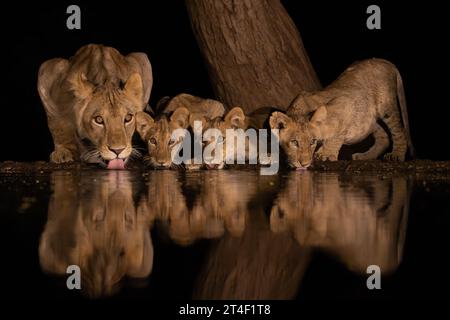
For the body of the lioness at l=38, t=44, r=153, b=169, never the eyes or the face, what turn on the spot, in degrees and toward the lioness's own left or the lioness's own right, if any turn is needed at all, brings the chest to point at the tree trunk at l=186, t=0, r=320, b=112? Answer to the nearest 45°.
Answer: approximately 135° to the lioness's own left

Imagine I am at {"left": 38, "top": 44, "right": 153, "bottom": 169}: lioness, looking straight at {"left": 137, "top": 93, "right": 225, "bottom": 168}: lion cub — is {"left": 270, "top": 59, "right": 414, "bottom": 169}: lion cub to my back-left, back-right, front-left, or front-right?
front-left

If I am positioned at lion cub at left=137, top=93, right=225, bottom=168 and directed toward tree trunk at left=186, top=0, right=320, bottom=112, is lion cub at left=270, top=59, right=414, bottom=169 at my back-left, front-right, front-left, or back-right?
front-right

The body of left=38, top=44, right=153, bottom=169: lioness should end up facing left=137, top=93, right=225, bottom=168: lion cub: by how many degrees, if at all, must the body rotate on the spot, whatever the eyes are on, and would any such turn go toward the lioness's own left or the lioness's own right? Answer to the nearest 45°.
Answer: approximately 45° to the lioness's own left

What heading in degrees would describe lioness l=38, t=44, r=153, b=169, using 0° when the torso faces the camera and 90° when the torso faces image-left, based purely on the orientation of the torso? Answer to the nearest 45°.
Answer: approximately 0°

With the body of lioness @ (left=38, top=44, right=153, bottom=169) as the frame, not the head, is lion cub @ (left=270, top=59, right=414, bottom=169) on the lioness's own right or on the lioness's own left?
on the lioness's own left

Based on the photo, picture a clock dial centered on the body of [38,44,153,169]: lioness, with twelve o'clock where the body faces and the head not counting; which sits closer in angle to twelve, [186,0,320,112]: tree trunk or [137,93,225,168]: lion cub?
the lion cub

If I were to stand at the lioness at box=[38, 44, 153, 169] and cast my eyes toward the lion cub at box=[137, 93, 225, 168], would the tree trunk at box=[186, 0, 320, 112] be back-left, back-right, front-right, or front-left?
front-left

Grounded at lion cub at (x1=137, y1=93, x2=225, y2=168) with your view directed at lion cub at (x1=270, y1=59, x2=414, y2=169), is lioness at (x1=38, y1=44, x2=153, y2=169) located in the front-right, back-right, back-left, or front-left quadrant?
back-left

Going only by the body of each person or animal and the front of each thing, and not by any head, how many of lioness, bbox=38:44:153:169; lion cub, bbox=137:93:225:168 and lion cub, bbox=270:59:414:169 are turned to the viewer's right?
0

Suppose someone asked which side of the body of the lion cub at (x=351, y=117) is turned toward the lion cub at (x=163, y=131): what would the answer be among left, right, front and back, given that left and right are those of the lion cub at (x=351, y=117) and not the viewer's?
front

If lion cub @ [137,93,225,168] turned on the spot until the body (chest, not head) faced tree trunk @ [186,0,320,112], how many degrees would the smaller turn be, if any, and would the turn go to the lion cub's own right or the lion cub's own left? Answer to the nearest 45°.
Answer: approximately 180°

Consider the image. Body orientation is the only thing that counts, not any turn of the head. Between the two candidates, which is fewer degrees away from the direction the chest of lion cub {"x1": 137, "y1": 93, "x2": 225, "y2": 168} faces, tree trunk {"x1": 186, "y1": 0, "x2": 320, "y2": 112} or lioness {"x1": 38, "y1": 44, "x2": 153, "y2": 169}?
the lioness
